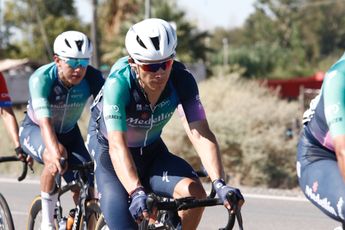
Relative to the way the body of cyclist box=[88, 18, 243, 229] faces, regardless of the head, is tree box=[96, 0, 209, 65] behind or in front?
behind

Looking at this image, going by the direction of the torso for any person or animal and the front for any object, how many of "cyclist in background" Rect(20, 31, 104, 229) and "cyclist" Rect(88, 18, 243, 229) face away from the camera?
0

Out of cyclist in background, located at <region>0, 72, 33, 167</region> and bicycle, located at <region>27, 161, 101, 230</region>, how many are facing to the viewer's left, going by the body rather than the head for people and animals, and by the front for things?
0

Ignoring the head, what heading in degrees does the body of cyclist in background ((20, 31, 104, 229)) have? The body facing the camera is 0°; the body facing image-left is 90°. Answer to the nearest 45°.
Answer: approximately 315°

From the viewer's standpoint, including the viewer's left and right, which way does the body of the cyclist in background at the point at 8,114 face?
facing the viewer and to the right of the viewer

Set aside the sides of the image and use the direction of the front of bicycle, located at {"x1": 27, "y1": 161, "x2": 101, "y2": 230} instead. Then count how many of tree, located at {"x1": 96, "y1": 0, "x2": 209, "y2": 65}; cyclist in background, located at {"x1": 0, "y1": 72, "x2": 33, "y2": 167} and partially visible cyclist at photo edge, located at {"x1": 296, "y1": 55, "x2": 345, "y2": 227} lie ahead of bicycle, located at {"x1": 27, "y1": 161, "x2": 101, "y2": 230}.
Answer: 1

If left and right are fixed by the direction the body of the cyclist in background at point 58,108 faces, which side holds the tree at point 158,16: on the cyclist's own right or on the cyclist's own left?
on the cyclist's own left
